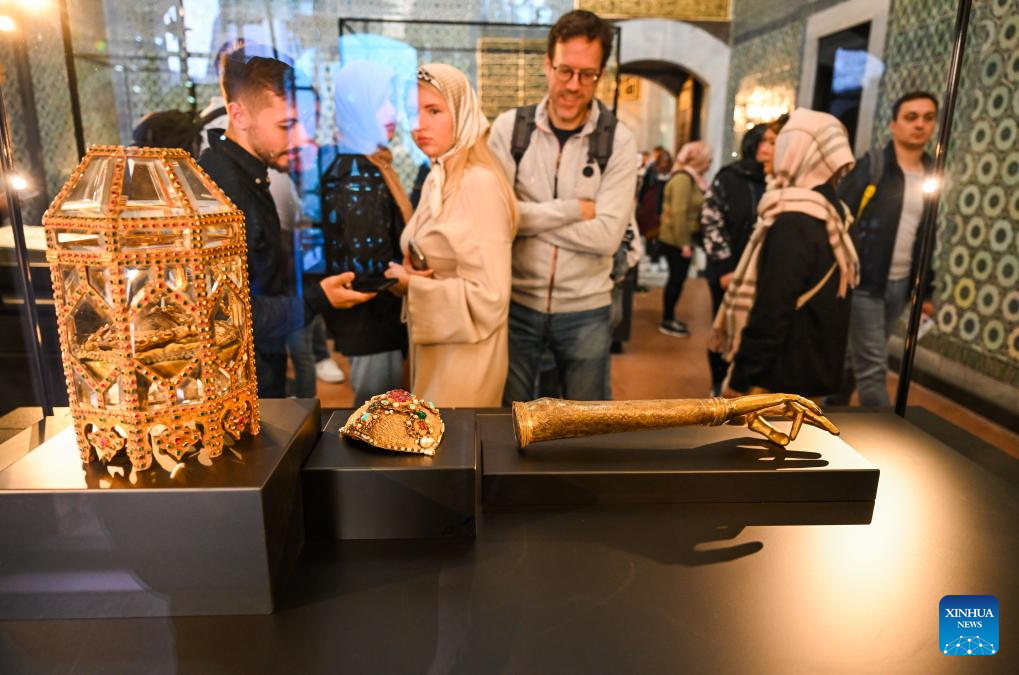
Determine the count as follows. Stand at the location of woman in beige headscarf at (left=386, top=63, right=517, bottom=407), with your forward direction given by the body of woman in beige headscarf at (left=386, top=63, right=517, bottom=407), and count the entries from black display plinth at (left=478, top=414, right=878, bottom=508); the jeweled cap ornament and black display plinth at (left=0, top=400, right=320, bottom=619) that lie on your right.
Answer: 0

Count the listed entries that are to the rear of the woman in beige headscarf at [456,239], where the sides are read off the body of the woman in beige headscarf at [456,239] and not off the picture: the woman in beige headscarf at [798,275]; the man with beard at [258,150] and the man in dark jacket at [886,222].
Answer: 2

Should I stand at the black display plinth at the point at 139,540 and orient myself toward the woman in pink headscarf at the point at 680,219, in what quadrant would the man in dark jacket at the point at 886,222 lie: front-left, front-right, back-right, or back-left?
front-right

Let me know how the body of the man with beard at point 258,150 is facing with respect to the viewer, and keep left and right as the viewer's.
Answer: facing to the right of the viewer

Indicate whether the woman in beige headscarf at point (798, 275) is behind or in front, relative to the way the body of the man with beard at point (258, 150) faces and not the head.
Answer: in front

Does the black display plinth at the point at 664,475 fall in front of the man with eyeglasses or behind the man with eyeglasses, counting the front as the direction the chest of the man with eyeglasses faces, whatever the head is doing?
in front

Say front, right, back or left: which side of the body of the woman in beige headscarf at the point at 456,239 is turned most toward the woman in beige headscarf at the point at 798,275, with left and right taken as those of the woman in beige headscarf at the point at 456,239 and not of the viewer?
back

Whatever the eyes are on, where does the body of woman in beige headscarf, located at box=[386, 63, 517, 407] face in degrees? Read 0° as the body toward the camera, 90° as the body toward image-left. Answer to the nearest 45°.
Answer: approximately 90°

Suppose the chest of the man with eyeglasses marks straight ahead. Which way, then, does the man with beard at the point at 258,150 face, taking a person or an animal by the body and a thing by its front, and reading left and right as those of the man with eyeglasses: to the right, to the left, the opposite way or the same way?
to the left

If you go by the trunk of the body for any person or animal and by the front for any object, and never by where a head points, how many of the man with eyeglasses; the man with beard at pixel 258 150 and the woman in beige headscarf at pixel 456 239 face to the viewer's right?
1

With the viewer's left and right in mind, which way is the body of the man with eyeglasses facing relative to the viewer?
facing the viewer

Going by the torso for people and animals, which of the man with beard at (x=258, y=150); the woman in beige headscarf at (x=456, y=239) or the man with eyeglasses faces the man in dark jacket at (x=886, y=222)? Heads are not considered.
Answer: the man with beard

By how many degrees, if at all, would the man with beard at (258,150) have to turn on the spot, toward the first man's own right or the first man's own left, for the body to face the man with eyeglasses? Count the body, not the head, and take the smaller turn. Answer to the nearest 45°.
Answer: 0° — they already face them

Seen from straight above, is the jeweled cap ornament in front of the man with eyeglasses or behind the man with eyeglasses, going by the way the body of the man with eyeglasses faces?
in front

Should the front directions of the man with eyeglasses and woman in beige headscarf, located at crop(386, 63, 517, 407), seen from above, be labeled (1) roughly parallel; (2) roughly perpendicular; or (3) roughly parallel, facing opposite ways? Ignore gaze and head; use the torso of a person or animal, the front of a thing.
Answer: roughly perpendicular

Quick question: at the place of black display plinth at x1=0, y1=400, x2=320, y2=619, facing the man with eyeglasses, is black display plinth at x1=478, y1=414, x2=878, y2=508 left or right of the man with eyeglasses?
right

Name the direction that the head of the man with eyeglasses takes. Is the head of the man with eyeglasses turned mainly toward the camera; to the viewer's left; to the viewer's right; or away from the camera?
toward the camera

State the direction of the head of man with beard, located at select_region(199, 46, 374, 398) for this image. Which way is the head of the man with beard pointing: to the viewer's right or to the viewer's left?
to the viewer's right
